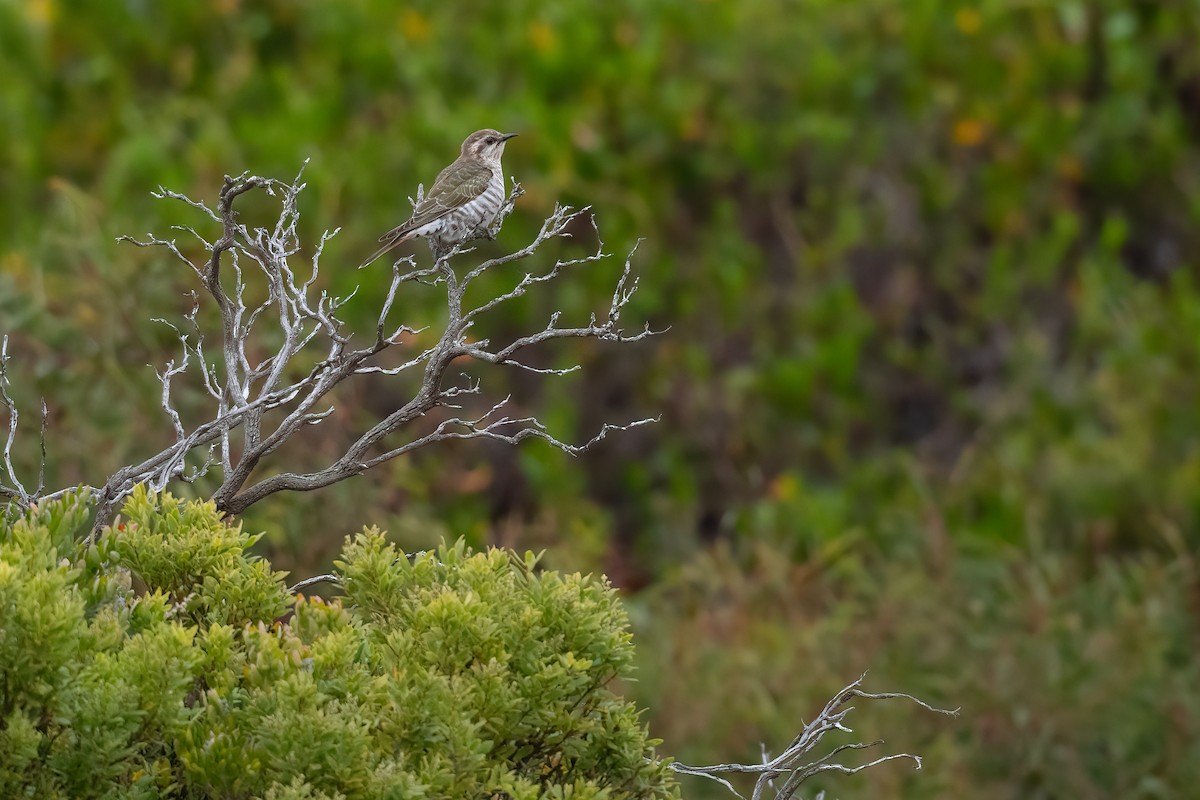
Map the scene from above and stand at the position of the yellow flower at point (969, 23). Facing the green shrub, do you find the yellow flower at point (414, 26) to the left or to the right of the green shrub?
right

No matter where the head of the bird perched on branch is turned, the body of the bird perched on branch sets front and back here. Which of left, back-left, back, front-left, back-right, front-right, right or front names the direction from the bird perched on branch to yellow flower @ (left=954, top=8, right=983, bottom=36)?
front-left

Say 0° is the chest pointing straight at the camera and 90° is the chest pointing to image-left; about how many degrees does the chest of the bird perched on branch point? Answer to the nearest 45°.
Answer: approximately 270°
